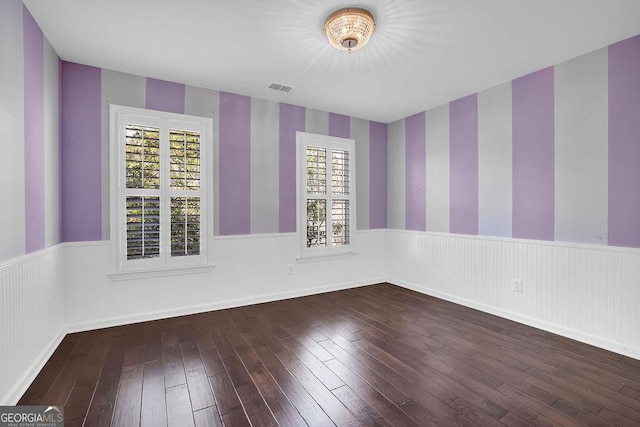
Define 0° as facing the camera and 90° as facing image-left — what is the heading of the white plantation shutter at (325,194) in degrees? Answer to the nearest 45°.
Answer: approximately 315°

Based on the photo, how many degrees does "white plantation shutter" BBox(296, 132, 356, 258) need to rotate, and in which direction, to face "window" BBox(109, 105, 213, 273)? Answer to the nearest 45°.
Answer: approximately 90° to its right
